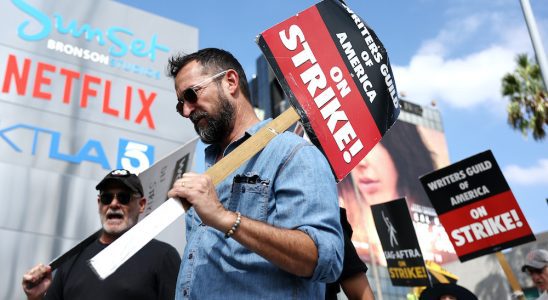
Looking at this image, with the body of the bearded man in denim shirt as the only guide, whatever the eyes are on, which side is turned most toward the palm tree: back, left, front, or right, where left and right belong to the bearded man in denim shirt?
back

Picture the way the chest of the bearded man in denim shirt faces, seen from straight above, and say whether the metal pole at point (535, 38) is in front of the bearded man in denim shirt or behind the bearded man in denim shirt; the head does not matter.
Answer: behind

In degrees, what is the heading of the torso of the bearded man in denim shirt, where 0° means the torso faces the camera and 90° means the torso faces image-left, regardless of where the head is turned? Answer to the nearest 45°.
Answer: approximately 45°

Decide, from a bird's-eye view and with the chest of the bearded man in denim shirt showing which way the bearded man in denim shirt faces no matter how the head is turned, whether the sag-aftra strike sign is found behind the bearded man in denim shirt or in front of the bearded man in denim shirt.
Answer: behind
